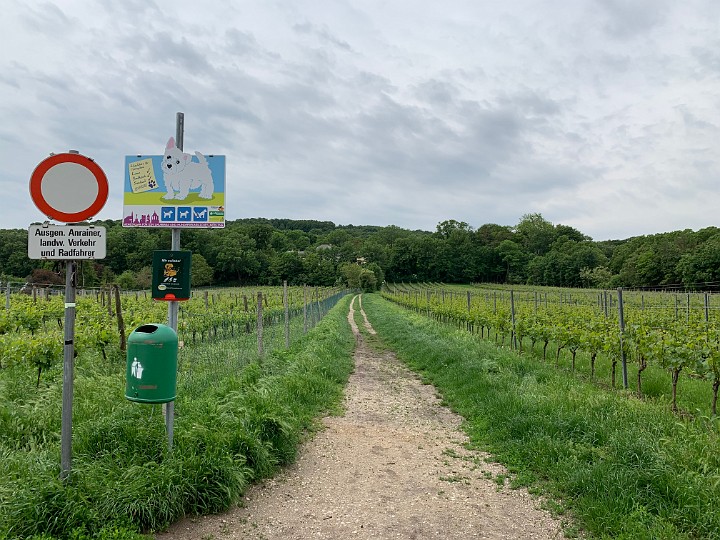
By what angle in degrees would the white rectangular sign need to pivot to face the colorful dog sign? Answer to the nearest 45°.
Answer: approximately 135° to its left

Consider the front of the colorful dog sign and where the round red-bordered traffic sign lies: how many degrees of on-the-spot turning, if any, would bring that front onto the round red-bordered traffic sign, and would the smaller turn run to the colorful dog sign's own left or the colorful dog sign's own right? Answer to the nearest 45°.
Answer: approximately 45° to the colorful dog sign's own right

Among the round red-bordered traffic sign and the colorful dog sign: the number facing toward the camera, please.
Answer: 2

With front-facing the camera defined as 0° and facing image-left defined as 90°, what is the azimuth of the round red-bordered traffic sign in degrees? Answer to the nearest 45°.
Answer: approximately 0°

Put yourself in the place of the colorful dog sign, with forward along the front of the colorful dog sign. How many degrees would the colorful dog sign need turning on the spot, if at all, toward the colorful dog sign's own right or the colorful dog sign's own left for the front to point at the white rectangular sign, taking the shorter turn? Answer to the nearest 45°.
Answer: approximately 45° to the colorful dog sign's own right

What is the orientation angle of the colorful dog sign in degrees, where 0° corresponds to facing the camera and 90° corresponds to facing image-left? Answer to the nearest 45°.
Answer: approximately 0°

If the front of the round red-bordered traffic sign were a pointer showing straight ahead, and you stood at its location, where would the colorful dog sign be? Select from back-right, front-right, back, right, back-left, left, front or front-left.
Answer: back-left
